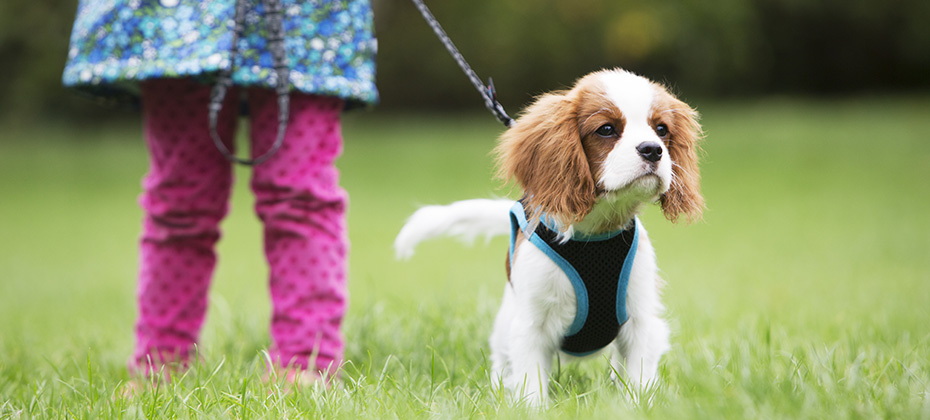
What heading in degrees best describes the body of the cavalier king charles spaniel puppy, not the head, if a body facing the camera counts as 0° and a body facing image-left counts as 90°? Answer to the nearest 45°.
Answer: approximately 315°

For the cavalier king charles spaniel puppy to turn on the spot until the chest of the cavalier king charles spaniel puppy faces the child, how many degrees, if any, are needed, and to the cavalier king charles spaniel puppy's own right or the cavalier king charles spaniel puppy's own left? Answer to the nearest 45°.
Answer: approximately 135° to the cavalier king charles spaniel puppy's own right

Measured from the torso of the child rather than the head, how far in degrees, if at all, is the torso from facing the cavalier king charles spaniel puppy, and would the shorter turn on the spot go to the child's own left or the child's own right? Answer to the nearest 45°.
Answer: approximately 45° to the child's own left
